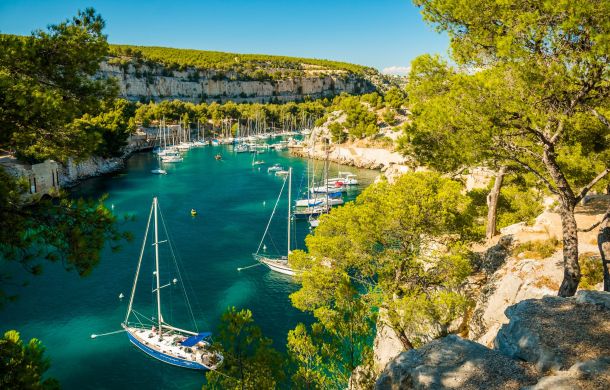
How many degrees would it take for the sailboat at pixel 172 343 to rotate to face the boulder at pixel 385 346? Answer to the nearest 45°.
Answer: approximately 180°

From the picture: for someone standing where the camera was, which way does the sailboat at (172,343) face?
facing away from the viewer and to the left of the viewer

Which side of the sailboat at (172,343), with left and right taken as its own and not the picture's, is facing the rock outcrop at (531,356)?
back

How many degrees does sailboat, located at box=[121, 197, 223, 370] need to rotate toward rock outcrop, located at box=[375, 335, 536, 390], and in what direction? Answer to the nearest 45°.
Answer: approximately 135° to its left

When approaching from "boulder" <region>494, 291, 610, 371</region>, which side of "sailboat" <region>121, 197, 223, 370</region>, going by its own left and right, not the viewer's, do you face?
back

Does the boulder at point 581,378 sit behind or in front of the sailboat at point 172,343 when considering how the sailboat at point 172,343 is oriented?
behind
